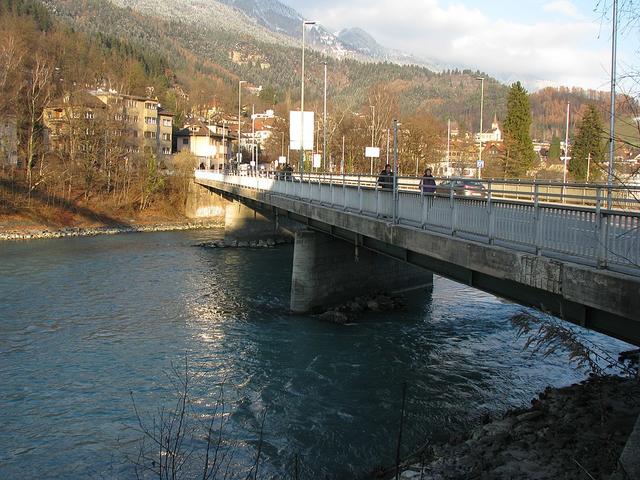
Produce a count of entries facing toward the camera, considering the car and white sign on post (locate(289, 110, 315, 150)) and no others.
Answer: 1

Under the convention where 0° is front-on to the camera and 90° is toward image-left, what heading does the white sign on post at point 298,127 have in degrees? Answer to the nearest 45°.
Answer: approximately 0°

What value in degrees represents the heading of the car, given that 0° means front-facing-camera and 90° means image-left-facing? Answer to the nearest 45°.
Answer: approximately 135°
